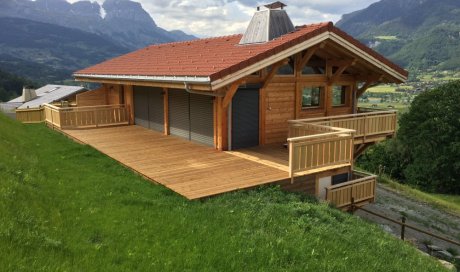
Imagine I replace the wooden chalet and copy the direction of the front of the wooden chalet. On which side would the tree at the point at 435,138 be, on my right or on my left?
on my left

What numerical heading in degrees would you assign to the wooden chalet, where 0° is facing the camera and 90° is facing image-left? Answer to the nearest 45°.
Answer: approximately 315°
